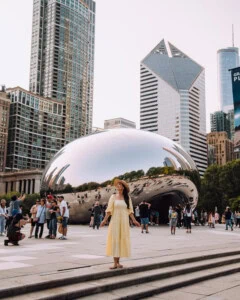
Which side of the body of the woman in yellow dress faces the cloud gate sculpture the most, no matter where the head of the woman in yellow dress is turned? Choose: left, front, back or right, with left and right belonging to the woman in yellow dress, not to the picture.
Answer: back

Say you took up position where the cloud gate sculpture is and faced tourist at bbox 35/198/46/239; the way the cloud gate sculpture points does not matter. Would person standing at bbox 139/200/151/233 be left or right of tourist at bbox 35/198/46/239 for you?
left

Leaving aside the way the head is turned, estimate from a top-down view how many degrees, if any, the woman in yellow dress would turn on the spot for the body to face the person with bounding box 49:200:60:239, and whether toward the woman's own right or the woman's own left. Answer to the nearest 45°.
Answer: approximately 180°

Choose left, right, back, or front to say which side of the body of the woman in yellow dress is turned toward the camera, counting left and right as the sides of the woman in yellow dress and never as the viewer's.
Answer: front

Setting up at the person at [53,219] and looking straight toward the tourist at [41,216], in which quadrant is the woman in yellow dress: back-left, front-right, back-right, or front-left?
back-left

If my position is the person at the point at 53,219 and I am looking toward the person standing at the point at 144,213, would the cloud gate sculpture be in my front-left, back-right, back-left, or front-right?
front-left

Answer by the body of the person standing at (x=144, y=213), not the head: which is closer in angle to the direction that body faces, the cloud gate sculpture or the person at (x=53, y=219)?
the cloud gate sculpture
